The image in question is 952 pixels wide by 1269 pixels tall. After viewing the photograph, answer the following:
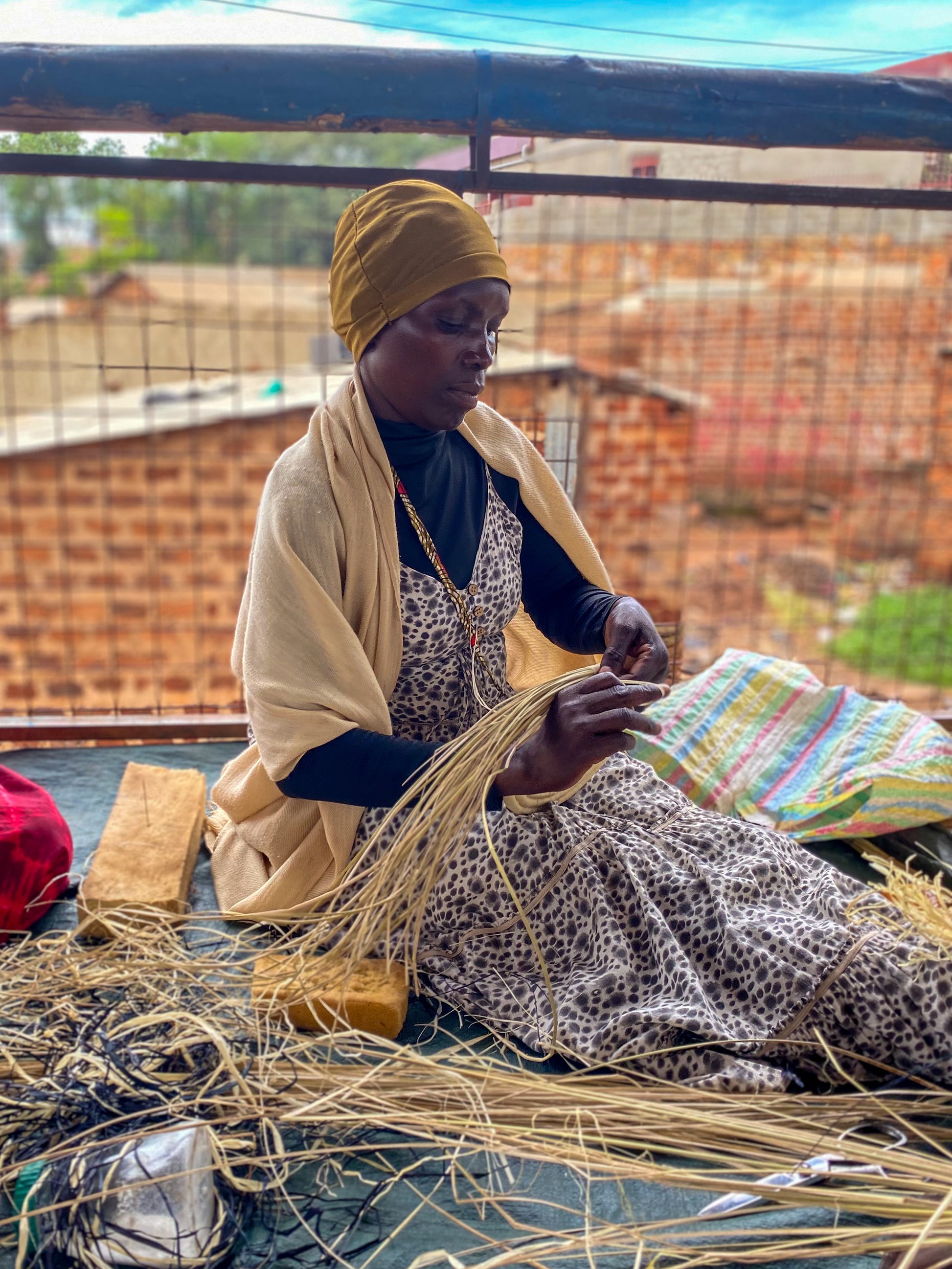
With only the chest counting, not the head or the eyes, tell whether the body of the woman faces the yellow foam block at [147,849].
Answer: no

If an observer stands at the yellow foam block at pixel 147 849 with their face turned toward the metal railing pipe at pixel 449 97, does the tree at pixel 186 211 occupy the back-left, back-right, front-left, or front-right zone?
front-left

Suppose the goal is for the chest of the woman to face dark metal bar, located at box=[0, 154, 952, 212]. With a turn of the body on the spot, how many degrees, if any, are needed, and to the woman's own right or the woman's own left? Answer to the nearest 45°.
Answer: approximately 135° to the woman's own left

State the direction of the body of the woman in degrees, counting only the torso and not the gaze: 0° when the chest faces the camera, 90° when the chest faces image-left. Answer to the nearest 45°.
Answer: approximately 315°

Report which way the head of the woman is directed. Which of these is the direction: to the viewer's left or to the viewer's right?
to the viewer's right

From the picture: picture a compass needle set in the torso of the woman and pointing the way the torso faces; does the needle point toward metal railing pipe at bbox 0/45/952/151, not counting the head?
no

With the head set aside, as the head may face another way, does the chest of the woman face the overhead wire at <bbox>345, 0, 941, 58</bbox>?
no

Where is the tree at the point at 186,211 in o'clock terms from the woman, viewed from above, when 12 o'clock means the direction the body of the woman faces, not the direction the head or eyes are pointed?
The tree is roughly at 7 o'clock from the woman.

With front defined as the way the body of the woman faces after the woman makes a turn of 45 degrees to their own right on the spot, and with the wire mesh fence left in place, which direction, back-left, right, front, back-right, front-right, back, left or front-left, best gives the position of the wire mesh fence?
back

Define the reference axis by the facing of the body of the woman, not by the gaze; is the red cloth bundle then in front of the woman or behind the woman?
behind
